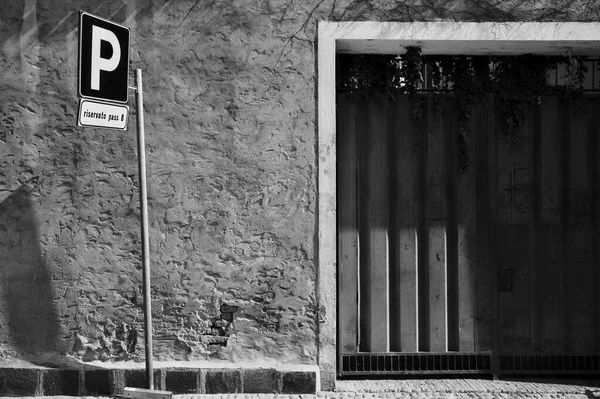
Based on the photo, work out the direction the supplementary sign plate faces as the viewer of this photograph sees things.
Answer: facing the viewer and to the right of the viewer

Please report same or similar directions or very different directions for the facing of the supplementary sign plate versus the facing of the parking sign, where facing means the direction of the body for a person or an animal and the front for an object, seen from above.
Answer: same or similar directions

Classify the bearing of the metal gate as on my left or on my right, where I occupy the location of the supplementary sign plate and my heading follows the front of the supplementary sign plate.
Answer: on my left

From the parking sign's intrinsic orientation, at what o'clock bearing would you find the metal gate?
The metal gate is roughly at 10 o'clock from the parking sign.

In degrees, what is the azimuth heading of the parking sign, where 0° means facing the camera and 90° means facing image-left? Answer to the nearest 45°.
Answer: approximately 315°

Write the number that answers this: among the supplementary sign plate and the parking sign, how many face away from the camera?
0
